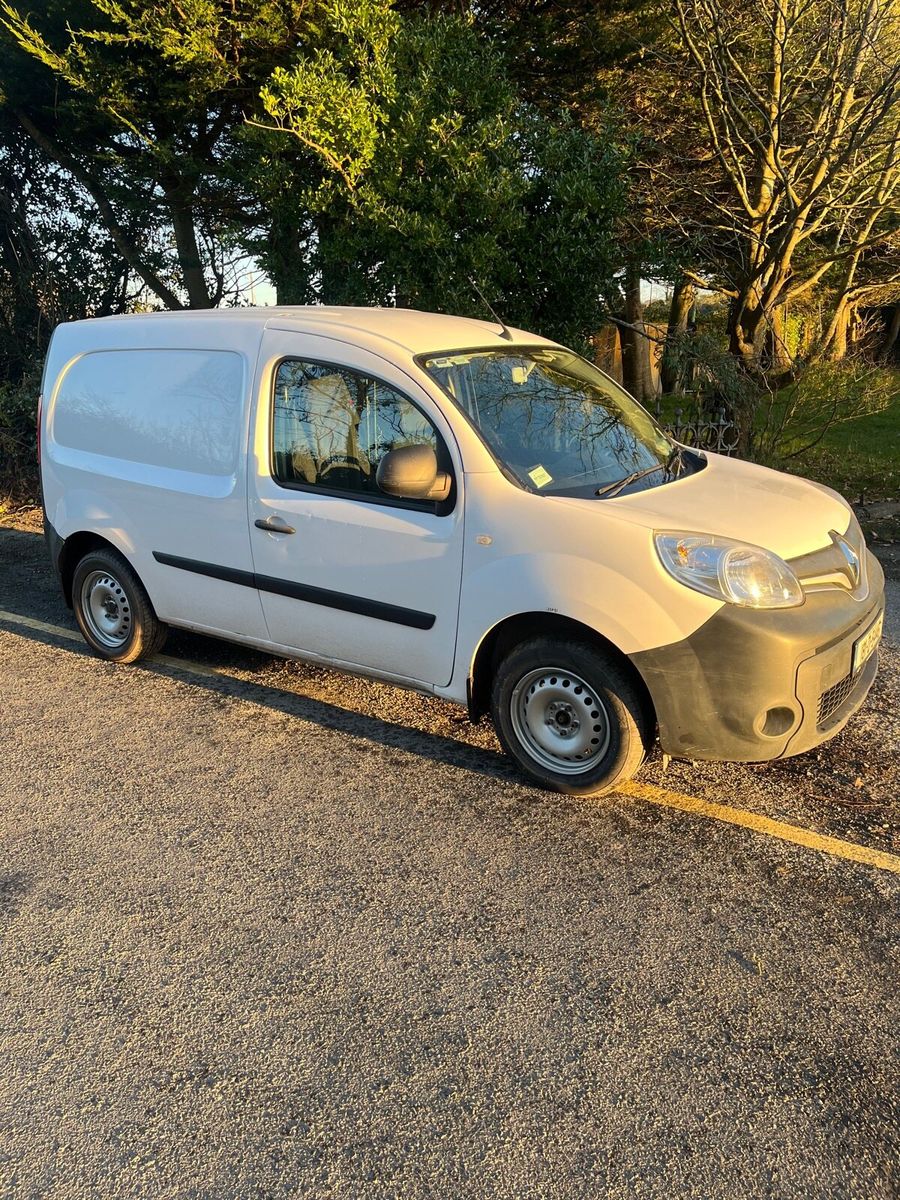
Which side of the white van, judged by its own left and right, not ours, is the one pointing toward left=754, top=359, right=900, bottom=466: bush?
left

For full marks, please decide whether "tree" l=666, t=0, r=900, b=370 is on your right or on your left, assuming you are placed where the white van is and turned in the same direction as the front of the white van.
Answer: on your left

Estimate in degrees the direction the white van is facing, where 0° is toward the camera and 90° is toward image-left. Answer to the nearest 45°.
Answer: approximately 315°

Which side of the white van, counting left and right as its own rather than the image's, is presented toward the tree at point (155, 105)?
back

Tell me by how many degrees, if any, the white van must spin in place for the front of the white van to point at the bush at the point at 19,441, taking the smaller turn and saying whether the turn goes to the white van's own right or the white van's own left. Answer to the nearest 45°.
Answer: approximately 180°
